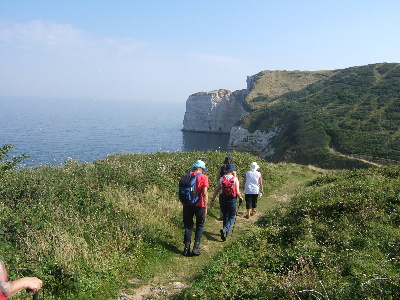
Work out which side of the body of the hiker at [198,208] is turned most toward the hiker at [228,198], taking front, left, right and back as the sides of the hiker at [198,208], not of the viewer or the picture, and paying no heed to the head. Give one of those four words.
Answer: front

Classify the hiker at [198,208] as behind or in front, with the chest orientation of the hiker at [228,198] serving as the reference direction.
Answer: behind

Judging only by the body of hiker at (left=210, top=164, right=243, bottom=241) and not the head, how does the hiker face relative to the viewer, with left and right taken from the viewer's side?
facing away from the viewer

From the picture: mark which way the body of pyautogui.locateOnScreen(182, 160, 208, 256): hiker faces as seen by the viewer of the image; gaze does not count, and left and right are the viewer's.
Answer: facing away from the viewer and to the right of the viewer

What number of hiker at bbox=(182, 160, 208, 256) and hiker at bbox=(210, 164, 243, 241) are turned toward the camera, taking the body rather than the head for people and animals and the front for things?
0
